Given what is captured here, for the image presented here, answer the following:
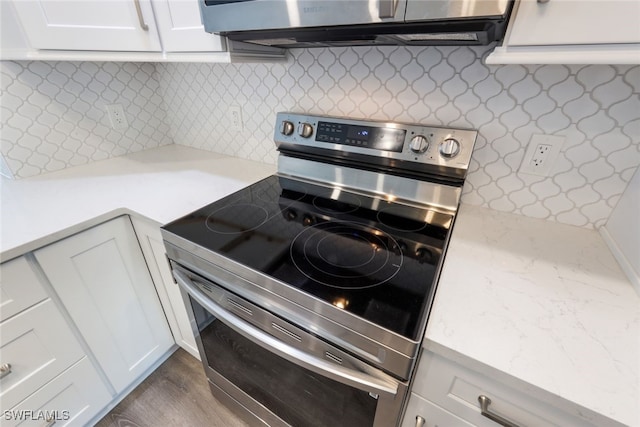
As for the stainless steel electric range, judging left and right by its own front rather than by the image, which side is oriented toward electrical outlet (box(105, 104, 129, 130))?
right

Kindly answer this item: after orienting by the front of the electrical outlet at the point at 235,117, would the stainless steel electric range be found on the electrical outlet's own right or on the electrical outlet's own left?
on the electrical outlet's own left

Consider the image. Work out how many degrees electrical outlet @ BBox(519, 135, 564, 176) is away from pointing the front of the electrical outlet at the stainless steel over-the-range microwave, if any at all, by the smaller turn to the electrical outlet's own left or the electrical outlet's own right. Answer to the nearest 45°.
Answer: approximately 45° to the electrical outlet's own right

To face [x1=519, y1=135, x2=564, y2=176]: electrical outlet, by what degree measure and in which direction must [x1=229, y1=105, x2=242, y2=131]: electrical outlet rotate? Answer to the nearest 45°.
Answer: approximately 90° to its left

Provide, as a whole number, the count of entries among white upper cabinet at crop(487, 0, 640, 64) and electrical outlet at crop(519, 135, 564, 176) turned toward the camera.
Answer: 2

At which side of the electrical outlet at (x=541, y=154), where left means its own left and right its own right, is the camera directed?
front

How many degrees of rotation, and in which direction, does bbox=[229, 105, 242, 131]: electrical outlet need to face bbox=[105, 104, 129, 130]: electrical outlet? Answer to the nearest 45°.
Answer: approximately 90° to its right

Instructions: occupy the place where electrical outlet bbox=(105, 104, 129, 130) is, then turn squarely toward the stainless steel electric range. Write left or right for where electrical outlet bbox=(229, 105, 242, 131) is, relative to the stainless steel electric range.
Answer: left

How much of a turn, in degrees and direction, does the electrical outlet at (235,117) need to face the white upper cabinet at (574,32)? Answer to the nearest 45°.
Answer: approximately 90° to its left

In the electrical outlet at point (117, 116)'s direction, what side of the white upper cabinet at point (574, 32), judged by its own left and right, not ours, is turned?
right

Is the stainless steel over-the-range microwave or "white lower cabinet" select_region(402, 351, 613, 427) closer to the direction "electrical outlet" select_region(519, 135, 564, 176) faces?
the white lower cabinet
